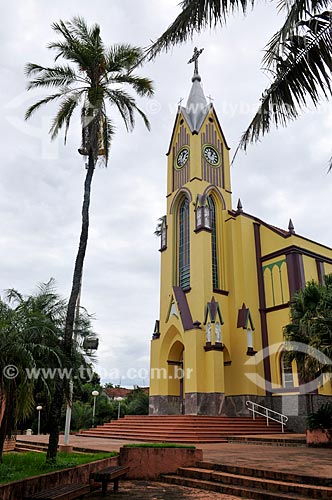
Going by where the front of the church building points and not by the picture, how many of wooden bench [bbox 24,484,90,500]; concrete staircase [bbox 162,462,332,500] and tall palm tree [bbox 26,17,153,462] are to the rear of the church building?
0

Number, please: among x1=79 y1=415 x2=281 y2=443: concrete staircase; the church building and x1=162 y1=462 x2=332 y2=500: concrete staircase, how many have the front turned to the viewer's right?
0

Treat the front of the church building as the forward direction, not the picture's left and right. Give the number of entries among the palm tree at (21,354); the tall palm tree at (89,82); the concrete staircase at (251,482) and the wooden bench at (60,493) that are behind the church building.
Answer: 0

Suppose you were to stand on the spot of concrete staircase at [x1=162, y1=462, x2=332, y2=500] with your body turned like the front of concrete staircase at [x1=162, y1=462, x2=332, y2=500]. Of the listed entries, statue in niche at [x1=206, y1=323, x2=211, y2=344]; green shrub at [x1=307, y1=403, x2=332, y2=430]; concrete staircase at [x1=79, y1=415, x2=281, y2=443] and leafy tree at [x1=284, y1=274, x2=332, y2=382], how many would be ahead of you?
0

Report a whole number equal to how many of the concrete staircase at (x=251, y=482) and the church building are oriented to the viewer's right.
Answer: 0

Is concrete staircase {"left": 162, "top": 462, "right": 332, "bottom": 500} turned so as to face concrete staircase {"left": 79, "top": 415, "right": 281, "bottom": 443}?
no

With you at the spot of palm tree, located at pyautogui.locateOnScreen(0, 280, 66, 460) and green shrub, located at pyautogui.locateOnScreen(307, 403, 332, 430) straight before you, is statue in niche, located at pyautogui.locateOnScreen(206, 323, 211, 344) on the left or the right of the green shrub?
left

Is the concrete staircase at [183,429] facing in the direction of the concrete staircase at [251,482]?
yes

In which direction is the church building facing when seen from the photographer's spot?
facing the viewer and to the left of the viewer

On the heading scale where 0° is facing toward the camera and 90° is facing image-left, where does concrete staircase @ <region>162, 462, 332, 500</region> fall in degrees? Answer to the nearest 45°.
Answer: approximately 45°

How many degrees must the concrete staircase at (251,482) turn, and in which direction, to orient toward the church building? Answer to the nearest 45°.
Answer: approximately 135° to its right

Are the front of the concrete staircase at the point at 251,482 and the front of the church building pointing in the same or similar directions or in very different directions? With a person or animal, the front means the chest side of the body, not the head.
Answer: same or similar directions

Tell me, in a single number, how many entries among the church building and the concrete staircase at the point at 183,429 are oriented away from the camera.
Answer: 0

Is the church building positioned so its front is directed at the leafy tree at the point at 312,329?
no

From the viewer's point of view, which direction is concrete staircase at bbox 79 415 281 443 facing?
toward the camera

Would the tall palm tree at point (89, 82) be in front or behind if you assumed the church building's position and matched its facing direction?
in front

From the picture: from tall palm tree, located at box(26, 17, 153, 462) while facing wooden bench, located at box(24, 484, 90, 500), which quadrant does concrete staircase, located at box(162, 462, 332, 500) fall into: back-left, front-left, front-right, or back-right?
front-left
